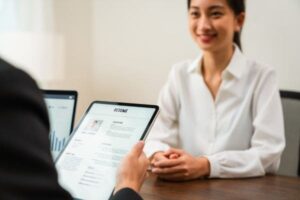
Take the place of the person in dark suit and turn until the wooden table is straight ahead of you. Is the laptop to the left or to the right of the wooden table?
left

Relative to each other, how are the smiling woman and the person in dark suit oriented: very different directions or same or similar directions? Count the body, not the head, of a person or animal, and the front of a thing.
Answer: very different directions

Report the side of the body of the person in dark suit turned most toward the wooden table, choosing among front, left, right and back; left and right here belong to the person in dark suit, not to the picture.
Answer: front

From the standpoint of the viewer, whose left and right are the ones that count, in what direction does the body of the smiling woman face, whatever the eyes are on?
facing the viewer and to the left of the viewer

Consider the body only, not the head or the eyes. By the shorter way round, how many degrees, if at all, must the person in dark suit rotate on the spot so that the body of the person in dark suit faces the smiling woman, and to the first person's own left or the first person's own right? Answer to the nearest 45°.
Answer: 0° — they already face them

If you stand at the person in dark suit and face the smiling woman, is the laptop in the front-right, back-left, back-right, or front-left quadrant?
front-left

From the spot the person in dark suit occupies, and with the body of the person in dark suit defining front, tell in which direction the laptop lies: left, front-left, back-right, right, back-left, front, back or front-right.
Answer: front-left

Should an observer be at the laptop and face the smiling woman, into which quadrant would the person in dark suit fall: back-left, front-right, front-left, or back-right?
back-right

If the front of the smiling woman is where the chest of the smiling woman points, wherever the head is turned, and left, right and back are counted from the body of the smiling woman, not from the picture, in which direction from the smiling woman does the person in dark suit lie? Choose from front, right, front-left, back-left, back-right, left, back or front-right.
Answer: front-left

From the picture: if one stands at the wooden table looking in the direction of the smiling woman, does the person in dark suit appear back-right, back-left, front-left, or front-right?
back-left

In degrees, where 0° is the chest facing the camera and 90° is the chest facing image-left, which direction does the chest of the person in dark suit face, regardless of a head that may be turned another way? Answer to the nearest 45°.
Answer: approximately 225°
